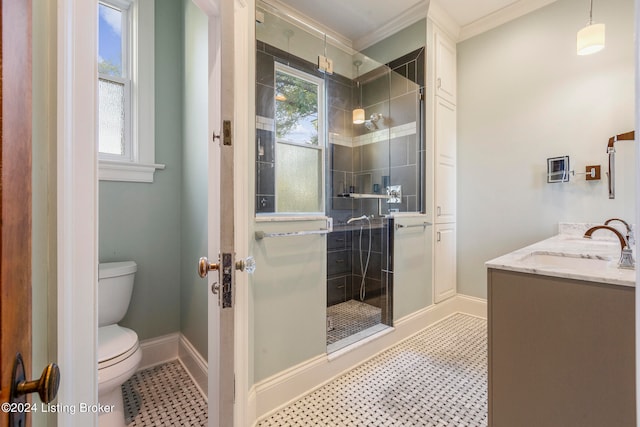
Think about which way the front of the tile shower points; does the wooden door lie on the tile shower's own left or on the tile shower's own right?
on the tile shower's own right

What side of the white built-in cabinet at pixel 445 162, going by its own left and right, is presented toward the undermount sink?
front

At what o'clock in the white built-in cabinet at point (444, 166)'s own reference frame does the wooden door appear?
The wooden door is roughly at 2 o'clock from the white built-in cabinet.

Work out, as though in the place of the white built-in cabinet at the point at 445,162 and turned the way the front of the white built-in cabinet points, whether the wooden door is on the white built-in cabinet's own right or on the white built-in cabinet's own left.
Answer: on the white built-in cabinet's own right

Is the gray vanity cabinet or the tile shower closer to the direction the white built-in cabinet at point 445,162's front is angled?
the gray vanity cabinet

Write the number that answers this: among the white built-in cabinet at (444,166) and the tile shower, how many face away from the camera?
0

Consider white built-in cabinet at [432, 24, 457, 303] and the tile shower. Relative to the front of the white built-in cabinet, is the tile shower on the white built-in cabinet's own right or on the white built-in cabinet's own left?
on the white built-in cabinet's own right

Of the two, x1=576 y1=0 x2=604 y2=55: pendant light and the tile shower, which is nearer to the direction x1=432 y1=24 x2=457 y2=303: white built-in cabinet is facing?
the pendant light

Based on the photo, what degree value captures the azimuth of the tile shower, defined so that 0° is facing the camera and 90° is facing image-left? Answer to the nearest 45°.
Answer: approximately 315°

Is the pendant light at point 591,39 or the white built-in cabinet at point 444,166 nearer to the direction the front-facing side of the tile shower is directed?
the pendant light

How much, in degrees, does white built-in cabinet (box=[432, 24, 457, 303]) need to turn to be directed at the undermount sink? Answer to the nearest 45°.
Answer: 0° — it already faces it
